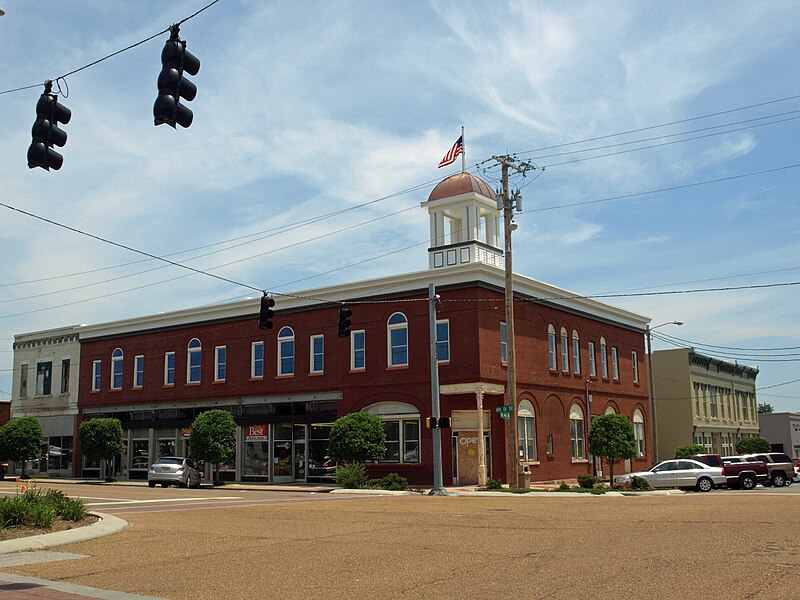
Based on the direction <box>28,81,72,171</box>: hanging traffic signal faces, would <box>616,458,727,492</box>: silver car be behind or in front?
in front

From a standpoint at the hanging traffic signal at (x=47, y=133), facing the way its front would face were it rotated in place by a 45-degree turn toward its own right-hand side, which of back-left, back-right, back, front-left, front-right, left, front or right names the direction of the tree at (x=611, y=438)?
left

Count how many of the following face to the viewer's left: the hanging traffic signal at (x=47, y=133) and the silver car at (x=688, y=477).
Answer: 1

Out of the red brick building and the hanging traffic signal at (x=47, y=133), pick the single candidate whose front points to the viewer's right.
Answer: the hanging traffic signal

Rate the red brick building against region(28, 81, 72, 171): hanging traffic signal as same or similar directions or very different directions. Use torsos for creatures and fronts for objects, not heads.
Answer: very different directions

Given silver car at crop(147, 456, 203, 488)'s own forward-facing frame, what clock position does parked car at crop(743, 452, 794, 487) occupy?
The parked car is roughly at 2 o'clock from the silver car.

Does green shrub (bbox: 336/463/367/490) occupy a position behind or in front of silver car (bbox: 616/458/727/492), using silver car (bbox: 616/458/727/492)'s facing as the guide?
in front

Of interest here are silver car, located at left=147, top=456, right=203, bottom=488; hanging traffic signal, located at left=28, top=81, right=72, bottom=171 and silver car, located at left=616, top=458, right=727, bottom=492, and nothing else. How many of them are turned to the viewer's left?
1

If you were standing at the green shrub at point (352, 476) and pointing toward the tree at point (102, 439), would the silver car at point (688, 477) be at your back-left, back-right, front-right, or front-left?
back-right

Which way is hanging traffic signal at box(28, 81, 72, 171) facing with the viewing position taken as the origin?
facing to the right of the viewer

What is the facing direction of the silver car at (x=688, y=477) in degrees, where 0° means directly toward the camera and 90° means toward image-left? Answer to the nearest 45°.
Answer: approximately 90°

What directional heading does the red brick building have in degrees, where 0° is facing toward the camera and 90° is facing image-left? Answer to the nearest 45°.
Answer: approximately 45°
